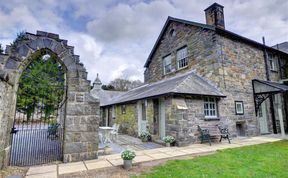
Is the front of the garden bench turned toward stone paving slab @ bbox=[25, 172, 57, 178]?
no

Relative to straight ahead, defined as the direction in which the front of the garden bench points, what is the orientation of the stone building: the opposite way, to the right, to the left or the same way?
the same way

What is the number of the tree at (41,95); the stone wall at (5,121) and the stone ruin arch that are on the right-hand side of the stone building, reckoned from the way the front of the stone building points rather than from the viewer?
3

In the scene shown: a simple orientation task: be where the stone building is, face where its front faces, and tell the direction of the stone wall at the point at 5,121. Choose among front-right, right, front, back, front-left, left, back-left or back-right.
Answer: right

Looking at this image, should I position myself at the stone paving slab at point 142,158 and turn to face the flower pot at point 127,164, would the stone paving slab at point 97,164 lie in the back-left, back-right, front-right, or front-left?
front-right

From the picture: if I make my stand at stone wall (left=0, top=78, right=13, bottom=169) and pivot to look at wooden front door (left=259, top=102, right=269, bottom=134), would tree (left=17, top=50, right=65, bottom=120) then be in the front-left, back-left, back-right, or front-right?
front-left

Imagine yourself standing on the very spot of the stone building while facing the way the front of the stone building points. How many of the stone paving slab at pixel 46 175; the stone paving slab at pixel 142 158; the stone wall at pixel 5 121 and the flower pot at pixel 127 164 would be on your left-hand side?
0

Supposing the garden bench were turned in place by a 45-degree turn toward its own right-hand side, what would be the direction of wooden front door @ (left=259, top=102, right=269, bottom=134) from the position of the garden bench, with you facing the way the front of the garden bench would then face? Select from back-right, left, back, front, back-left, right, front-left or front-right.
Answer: back-left

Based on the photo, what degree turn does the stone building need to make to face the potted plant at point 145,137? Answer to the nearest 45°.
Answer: approximately 90° to its right

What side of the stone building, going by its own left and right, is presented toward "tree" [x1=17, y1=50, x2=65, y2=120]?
right

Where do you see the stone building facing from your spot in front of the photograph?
facing the viewer and to the right of the viewer

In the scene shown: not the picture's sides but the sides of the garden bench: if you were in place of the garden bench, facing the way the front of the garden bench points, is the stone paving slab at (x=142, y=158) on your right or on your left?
on your right

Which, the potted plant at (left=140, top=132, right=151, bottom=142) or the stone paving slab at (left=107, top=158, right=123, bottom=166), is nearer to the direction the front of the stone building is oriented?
the stone paving slab

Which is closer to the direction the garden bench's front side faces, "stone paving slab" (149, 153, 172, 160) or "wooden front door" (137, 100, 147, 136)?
the stone paving slab

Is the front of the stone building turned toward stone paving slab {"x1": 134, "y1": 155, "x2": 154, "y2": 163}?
no

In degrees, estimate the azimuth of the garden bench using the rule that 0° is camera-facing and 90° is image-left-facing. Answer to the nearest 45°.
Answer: approximately 315°

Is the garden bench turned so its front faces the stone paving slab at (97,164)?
no

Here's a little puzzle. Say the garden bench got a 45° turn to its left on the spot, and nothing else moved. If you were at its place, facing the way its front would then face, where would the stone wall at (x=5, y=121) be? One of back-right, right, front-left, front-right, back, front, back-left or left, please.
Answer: back-right
